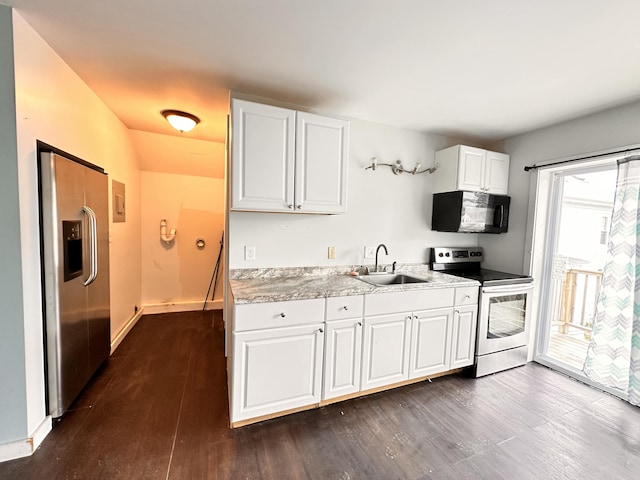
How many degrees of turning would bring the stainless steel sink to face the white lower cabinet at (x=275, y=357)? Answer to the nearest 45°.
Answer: approximately 90° to its right

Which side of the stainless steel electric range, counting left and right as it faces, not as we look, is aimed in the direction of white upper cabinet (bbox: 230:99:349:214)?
right

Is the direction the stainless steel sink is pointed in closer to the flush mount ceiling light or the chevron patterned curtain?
the chevron patterned curtain

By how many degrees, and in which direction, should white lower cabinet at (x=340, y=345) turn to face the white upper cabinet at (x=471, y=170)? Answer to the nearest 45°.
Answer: approximately 90° to its left

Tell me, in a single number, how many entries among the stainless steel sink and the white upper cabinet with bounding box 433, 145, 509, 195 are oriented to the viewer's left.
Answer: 0

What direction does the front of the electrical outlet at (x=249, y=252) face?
toward the camera

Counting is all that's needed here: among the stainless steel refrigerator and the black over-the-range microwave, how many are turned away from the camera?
0

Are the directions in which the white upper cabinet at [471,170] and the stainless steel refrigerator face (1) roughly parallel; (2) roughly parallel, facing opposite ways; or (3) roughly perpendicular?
roughly perpendicular

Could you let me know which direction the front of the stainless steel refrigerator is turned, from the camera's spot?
facing the viewer and to the right of the viewer

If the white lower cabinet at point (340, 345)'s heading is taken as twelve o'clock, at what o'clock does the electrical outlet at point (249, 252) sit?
The electrical outlet is roughly at 5 o'clock from the white lower cabinet.

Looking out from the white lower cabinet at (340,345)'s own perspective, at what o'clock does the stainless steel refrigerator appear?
The stainless steel refrigerator is roughly at 4 o'clock from the white lower cabinet.

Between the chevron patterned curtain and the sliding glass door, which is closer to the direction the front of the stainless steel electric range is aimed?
the chevron patterned curtain

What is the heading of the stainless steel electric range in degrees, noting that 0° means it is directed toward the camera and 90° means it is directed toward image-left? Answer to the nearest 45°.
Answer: approximately 315°

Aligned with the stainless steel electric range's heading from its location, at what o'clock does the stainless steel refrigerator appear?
The stainless steel refrigerator is roughly at 3 o'clock from the stainless steel electric range.

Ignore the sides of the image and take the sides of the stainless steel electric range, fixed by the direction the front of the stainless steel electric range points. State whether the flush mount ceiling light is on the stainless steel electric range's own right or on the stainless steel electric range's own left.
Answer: on the stainless steel electric range's own right
